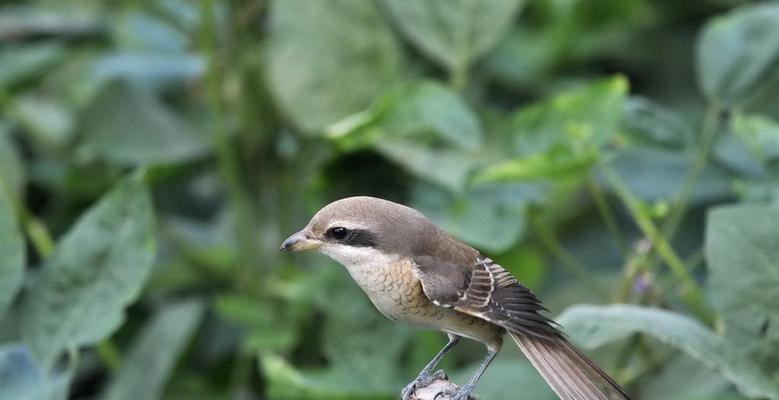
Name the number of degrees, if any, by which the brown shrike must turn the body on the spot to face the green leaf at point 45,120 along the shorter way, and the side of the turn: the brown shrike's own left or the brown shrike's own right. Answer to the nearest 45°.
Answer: approximately 45° to the brown shrike's own right

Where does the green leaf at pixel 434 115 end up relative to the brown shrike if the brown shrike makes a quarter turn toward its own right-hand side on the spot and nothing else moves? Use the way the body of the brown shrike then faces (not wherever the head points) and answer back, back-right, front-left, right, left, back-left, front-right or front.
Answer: front

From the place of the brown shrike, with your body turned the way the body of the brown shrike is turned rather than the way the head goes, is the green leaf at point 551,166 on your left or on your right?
on your right

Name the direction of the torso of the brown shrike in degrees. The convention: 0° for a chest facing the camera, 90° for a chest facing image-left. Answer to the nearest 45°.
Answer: approximately 90°

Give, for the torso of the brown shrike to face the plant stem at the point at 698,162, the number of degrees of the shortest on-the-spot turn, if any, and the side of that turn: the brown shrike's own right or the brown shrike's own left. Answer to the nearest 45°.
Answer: approximately 135° to the brown shrike's own right

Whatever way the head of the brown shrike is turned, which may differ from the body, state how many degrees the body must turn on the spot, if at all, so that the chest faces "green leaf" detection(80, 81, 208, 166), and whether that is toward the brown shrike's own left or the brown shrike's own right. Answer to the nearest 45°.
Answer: approximately 45° to the brown shrike's own right

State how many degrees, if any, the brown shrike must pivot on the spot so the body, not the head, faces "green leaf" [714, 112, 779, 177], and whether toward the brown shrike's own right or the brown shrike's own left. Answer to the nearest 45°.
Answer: approximately 135° to the brown shrike's own right

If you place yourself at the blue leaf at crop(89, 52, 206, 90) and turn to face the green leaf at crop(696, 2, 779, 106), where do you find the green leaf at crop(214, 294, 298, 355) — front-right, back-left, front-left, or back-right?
front-right

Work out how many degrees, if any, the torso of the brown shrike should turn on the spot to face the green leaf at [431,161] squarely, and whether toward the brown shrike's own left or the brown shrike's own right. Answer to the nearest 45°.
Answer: approximately 90° to the brown shrike's own right

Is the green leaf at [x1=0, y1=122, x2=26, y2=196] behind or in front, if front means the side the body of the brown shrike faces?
in front

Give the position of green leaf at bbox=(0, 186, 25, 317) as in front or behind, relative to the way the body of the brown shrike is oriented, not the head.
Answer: in front

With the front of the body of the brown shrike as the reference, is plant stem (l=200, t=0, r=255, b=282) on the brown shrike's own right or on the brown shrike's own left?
on the brown shrike's own right
